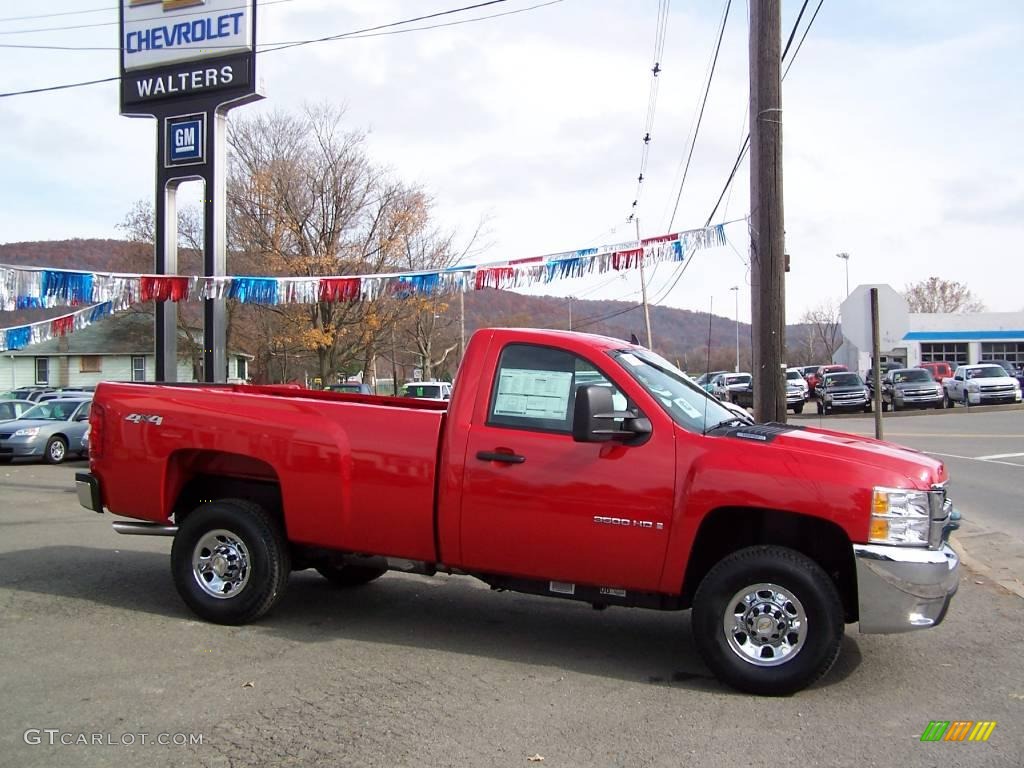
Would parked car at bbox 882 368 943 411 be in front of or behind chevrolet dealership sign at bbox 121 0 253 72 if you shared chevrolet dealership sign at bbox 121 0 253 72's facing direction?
behind

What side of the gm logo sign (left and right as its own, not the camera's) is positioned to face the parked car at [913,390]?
back

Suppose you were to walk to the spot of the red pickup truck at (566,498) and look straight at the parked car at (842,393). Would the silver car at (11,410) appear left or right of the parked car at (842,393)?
left

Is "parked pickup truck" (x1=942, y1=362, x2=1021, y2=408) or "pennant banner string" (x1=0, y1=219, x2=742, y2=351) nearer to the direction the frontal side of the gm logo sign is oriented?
the pennant banner string

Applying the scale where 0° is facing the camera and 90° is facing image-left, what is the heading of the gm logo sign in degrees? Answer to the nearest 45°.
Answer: approximately 45°

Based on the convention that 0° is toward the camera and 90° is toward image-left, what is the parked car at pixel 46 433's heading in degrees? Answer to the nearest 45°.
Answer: approximately 45°

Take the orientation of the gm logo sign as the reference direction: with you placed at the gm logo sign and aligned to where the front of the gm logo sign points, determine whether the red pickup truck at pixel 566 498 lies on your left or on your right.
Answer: on your left

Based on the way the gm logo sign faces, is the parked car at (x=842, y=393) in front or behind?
behind
